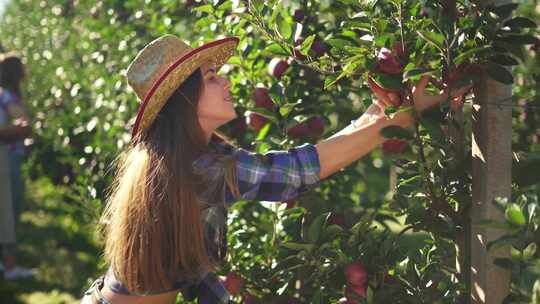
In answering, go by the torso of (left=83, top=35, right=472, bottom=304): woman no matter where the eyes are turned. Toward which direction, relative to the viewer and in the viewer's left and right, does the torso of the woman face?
facing to the right of the viewer

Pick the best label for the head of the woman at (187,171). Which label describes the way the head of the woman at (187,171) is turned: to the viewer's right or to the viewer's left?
to the viewer's right

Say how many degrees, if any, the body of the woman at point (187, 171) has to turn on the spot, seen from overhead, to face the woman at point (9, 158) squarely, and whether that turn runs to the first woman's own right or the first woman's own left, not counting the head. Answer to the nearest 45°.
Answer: approximately 135° to the first woman's own left

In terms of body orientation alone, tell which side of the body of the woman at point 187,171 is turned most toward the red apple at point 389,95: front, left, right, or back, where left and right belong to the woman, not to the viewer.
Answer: front
